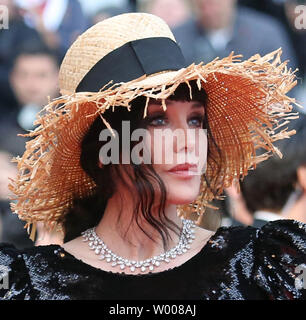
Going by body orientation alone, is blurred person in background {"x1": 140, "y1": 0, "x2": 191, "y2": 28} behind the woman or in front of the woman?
behind

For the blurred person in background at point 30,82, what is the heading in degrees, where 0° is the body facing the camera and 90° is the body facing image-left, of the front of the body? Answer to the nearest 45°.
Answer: approximately 0°

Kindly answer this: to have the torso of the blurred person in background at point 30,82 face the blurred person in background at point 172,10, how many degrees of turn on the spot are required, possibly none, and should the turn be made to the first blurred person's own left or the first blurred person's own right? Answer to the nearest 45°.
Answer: approximately 90° to the first blurred person's own left

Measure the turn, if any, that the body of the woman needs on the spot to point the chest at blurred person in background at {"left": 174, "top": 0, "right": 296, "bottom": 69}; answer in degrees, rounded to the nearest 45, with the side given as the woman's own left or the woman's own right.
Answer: approximately 180°

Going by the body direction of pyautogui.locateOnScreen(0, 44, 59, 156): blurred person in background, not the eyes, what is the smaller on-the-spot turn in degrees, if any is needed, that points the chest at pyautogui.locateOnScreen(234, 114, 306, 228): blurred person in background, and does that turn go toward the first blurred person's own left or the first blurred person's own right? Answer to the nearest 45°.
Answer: approximately 45° to the first blurred person's own left

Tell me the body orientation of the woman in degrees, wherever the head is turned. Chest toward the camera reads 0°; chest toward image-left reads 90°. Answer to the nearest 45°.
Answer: approximately 0°

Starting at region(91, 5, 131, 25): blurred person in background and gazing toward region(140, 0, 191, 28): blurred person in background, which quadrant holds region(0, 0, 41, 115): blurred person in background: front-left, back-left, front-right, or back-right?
back-right

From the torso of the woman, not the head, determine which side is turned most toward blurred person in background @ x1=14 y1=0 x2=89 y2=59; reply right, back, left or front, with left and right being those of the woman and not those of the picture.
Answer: back

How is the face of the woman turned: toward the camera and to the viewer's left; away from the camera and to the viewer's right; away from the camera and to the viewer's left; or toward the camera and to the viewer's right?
toward the camera and to the viewer's right

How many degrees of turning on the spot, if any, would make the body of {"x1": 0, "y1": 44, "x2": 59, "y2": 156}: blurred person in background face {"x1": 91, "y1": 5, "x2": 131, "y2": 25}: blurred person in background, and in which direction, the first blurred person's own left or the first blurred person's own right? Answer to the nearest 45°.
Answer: approximately 90° to the first blurred person's own left

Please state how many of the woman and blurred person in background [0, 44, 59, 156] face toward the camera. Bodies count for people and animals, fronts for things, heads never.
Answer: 2
